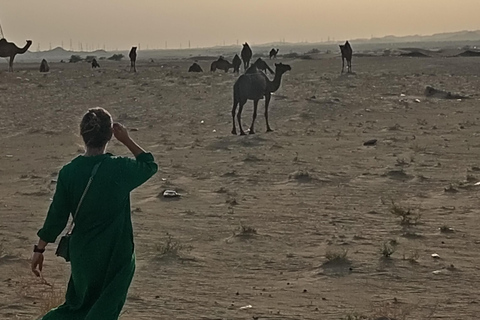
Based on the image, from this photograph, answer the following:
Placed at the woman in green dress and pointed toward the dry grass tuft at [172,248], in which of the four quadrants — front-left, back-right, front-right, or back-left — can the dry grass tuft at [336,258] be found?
front-right

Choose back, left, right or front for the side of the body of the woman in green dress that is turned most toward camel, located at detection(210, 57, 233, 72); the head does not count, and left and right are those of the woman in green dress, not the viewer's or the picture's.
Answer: front

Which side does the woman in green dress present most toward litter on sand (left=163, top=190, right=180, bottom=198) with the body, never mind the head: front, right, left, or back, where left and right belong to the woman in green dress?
front

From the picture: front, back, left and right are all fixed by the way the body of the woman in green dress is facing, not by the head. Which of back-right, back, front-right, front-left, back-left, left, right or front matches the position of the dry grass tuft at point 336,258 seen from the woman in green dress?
front-right

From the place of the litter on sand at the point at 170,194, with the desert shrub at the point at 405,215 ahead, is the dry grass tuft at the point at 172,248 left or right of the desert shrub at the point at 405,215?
right

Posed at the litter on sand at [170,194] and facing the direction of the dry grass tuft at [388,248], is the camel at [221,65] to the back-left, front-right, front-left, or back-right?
back-left

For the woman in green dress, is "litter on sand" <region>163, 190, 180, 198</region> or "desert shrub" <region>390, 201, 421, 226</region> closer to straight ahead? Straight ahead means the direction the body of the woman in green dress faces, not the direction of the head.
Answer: the litter on sand

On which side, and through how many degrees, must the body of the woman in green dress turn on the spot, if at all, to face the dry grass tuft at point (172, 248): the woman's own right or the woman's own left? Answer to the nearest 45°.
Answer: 0° — they already face it

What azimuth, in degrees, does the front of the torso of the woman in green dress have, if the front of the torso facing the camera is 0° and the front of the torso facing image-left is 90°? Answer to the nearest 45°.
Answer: approximately 180°

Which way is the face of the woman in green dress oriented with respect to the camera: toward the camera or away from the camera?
away from the camera

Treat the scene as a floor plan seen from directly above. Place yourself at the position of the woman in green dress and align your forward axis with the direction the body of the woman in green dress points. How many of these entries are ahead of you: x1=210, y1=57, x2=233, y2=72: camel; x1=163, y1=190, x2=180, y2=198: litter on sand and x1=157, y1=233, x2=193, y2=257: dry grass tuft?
3

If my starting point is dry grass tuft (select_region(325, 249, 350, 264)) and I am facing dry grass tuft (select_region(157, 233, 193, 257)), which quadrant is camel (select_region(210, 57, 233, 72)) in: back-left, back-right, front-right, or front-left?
front-right
